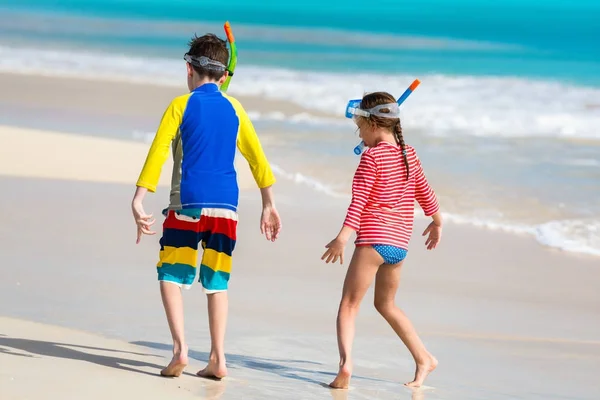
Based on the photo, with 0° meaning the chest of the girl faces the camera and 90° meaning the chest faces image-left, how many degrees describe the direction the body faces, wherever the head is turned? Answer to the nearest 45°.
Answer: approximately 135°

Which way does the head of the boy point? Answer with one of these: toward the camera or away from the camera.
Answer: away from the camera

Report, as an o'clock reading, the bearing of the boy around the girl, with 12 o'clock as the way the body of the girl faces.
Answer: The boy is roughly at 10 o'clock from the girl.
